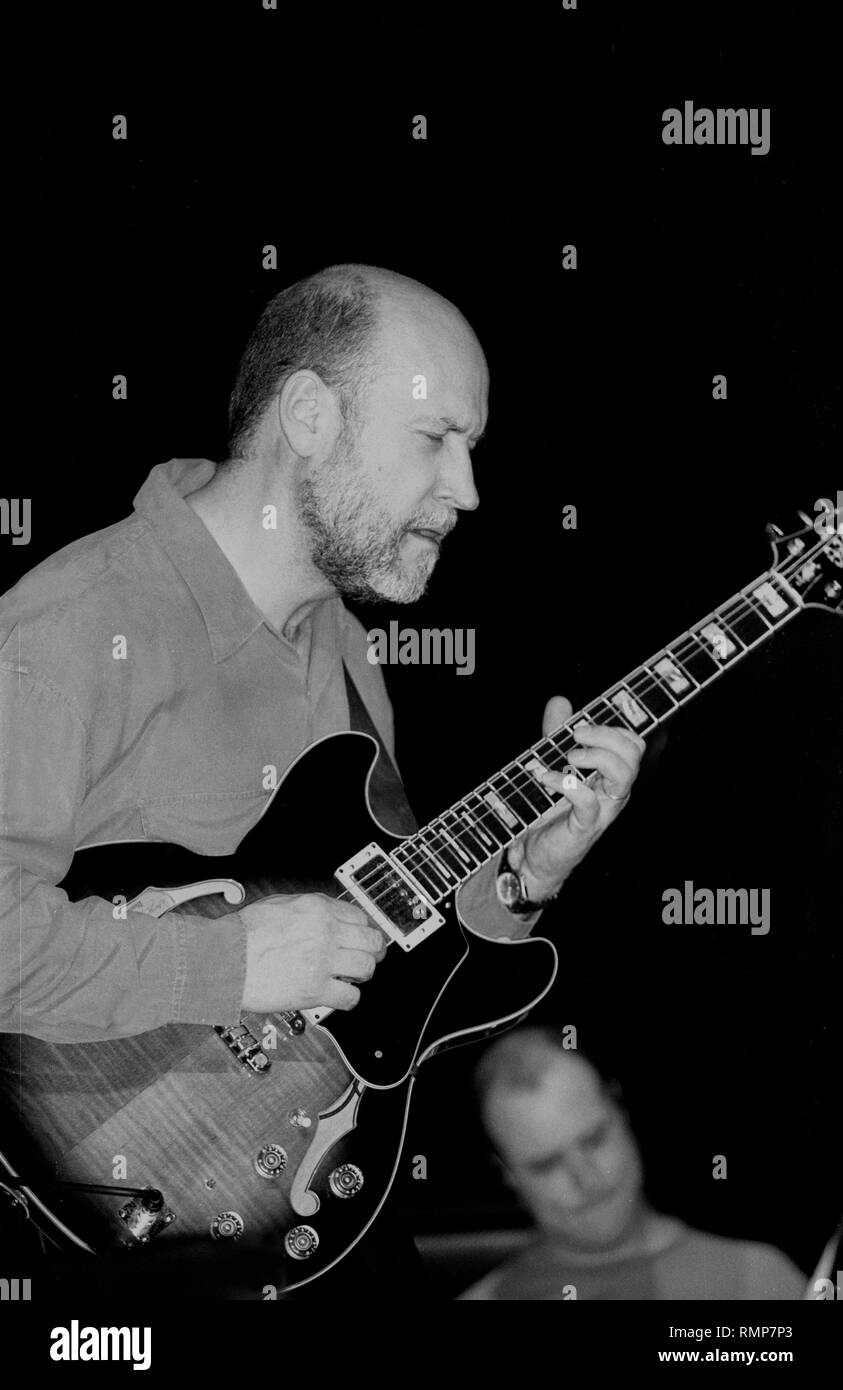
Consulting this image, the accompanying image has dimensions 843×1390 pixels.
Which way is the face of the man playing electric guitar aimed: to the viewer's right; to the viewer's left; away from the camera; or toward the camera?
to the viewer's right

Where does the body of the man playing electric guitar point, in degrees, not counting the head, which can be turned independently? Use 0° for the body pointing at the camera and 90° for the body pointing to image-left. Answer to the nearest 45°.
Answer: approximately 315°

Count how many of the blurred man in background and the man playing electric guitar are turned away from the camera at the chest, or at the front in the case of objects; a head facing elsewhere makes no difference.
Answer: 0

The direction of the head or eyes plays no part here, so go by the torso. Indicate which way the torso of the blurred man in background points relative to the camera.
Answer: toward the camera
